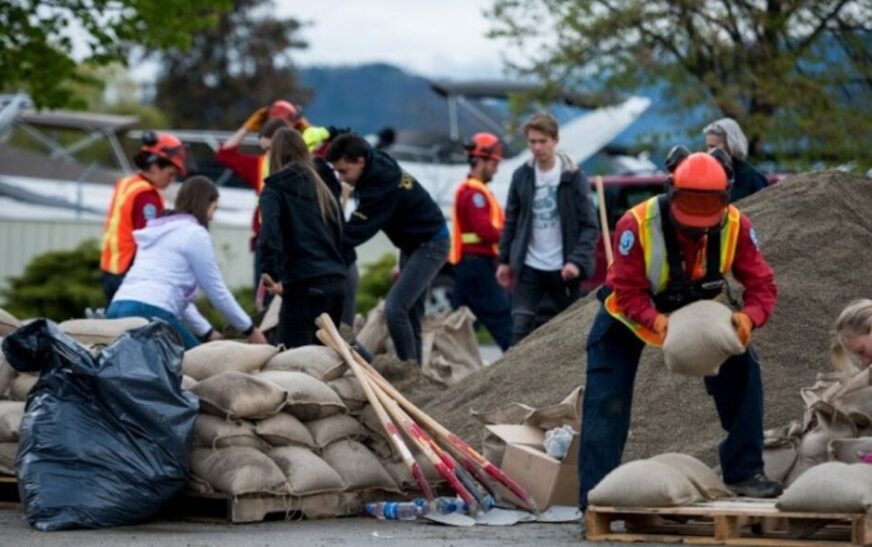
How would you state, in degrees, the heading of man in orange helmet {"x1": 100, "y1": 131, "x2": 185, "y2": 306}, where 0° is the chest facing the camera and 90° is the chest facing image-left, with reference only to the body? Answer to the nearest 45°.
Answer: approximately 270°

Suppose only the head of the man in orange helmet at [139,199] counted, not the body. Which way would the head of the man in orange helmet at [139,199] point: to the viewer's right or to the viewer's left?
to the viewer's right

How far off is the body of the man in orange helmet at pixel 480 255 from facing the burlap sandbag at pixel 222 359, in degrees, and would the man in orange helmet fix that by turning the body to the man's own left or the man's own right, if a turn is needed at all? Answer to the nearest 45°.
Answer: approximately 90° to the man's own right
